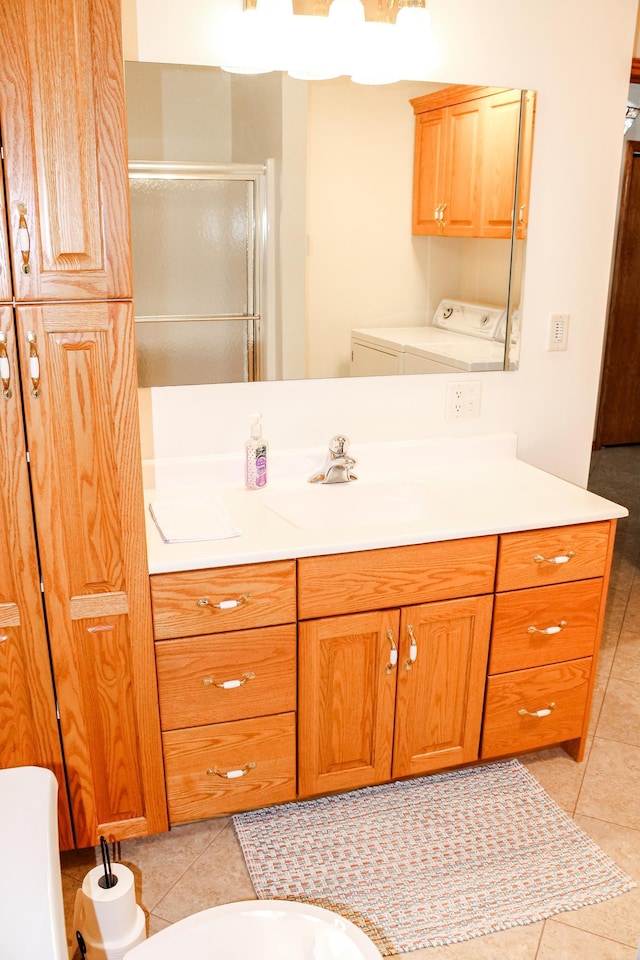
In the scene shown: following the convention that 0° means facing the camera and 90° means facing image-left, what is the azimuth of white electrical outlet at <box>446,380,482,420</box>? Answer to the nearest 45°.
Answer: approximately 315°

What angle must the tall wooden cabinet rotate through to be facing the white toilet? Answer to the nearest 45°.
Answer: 0° — it already faces it

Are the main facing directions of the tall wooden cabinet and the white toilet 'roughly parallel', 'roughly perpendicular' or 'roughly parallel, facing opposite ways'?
roughly perpendicular

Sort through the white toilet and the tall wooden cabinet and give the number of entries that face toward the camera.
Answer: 1

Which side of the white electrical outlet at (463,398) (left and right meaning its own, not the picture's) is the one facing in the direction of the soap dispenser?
right

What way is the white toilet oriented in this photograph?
to the viewer's right

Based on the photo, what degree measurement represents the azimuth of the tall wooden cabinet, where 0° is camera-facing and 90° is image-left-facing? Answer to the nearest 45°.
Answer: approximately 0°

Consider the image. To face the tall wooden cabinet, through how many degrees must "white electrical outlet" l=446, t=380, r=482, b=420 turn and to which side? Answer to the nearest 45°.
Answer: approximately 90° to its right

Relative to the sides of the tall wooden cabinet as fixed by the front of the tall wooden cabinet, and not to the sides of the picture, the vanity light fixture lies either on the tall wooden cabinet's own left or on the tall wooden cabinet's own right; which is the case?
on the tall wooden cabinet's own left
